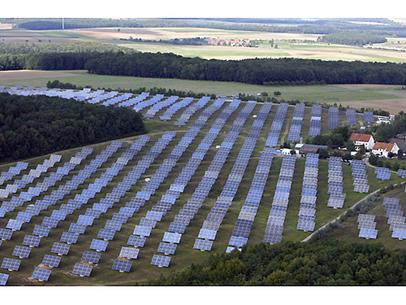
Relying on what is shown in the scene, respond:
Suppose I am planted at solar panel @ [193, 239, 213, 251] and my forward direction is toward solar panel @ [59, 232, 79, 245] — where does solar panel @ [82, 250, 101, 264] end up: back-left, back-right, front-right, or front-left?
front-left

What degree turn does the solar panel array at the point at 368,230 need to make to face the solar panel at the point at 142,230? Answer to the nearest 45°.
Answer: approximately 90° to its right

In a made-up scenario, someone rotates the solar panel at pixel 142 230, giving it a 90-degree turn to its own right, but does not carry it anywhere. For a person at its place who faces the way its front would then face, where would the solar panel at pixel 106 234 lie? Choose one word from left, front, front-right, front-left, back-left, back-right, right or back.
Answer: front

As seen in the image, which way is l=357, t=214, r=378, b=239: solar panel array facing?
toward the camera

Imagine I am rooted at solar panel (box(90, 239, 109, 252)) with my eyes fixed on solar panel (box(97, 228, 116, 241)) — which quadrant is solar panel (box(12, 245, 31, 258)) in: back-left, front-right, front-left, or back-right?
back-left

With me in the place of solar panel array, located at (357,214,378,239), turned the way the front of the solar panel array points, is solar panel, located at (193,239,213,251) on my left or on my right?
on my right

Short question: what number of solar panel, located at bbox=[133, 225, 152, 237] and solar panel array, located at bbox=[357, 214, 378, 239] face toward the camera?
2

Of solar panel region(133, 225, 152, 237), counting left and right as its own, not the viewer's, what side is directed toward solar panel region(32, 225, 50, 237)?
right

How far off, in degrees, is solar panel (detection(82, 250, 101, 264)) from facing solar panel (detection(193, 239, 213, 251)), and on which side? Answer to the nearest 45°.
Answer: approximately 90° to its left

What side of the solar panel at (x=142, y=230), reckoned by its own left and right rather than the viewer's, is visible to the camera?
front

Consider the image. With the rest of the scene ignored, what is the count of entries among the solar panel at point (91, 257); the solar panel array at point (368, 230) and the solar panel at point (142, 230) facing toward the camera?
3

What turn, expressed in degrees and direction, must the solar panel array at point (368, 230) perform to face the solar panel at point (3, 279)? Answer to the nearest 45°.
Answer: approximately 45° to its right

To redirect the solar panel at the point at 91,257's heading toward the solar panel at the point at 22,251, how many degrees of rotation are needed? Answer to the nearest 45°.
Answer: approximately 90° to its right
